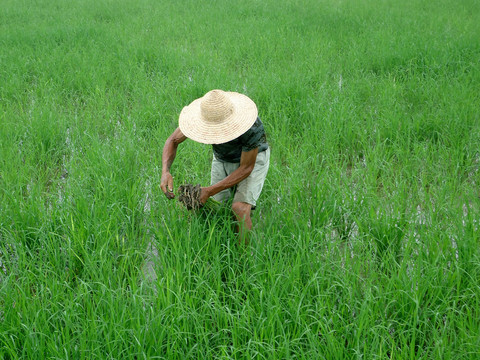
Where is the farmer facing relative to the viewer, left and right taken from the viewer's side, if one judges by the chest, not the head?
facing the viewer and to the left of the viewer
